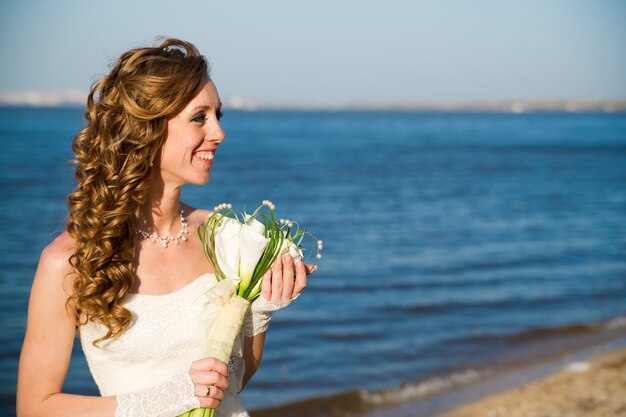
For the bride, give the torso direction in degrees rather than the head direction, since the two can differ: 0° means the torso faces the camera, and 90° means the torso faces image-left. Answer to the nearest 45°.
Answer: approximately 315°
